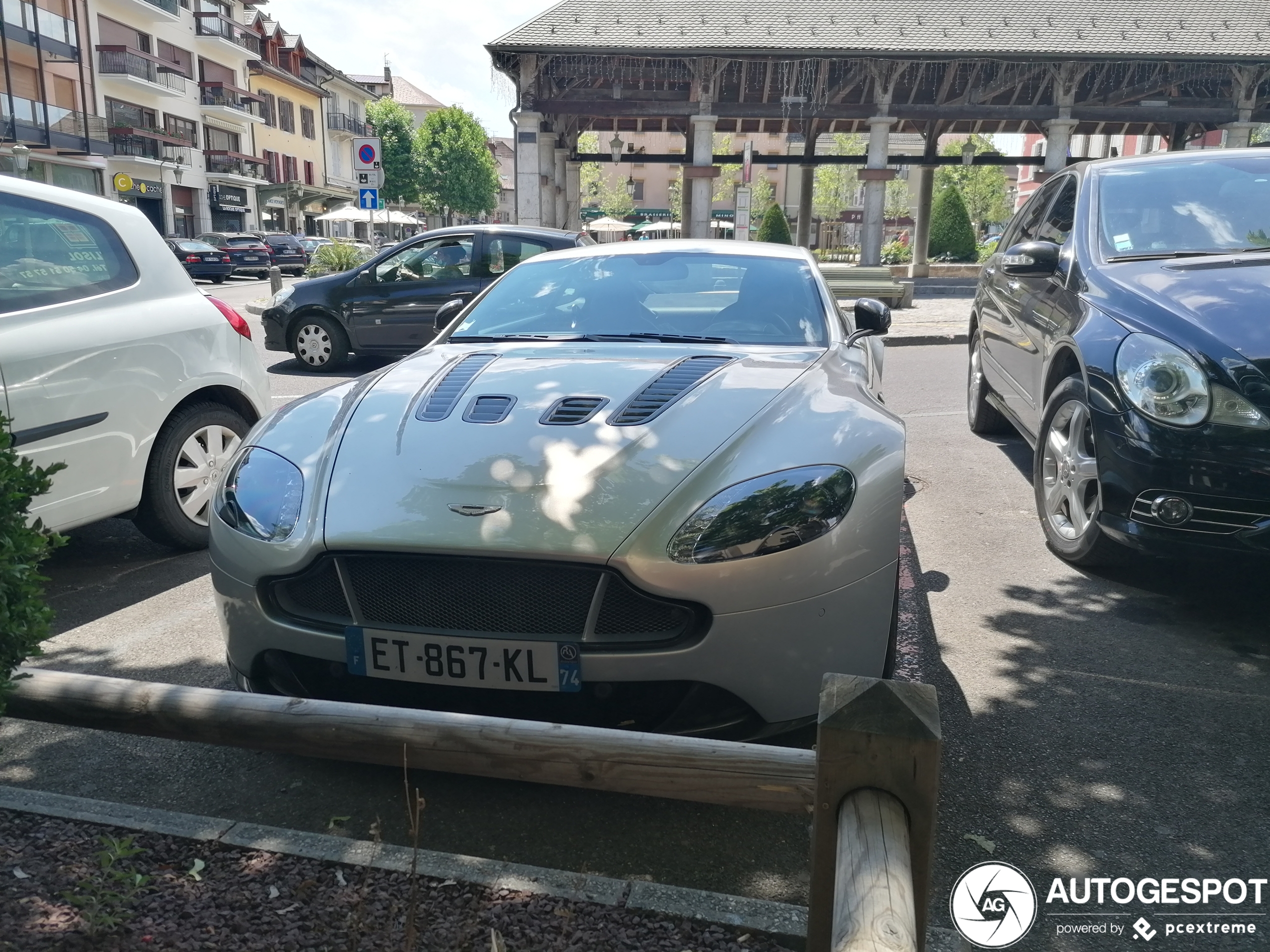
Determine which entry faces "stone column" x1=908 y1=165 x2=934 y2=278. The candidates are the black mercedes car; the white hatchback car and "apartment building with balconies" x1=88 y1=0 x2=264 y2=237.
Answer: the apartment building with balconies

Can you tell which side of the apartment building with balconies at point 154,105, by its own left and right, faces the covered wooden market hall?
front

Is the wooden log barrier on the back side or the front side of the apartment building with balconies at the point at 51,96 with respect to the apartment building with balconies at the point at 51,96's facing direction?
on the front side

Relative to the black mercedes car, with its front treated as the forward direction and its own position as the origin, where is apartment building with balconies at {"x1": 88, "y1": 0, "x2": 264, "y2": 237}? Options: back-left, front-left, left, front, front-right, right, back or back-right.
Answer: back

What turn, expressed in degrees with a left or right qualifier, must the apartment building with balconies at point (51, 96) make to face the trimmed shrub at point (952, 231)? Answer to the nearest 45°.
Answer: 0° — it already faces it

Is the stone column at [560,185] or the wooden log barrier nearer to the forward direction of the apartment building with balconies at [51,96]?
the stone column

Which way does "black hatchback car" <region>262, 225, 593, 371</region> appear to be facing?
to the viewer's left

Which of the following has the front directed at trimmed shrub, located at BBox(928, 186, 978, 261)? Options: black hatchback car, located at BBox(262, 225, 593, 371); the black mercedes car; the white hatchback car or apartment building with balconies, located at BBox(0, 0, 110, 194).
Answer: the apartment building with balconies

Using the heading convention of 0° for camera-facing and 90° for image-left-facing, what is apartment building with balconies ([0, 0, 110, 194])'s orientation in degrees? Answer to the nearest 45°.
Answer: approximately 315°

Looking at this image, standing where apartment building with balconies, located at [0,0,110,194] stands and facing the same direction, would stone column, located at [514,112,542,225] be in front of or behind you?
in front

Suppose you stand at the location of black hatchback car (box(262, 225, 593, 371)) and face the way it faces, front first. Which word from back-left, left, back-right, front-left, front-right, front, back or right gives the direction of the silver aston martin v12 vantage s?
left

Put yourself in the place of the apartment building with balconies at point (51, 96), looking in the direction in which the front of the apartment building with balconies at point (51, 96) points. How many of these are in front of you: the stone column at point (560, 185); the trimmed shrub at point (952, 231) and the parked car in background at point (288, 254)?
3

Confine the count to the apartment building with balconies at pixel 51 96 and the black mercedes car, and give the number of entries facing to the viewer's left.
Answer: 0

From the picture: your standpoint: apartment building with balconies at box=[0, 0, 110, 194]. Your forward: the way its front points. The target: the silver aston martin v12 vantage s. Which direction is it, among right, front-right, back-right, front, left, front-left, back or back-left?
front-right

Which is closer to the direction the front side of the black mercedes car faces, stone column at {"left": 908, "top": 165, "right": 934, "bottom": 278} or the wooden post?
the wooden post

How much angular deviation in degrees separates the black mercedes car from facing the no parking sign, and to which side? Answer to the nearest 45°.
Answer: approximately 180°

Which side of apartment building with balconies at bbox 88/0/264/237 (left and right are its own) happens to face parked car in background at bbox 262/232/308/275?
front

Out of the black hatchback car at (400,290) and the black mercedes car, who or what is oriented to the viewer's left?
the black hatchback car
